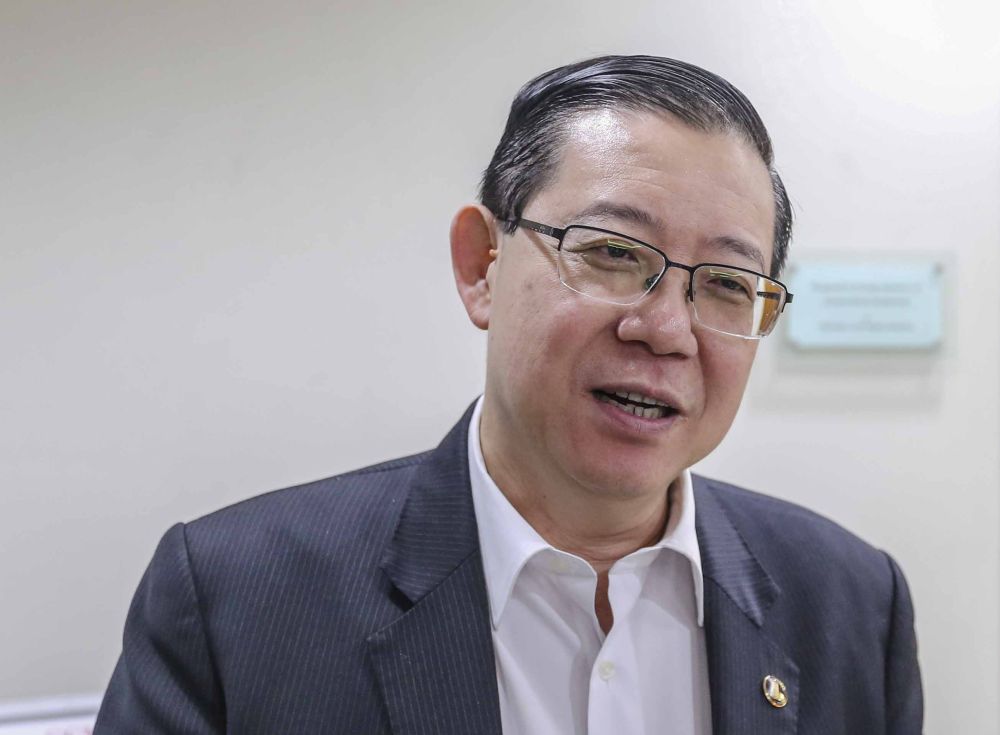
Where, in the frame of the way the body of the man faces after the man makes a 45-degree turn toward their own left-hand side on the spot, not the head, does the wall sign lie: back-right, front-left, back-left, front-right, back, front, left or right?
front-left

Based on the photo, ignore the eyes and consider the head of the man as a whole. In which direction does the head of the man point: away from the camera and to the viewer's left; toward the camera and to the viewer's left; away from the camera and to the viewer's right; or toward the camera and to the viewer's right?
toward the camera and to the viewer's right

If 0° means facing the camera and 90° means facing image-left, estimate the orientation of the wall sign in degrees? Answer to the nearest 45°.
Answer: approximately 0°
